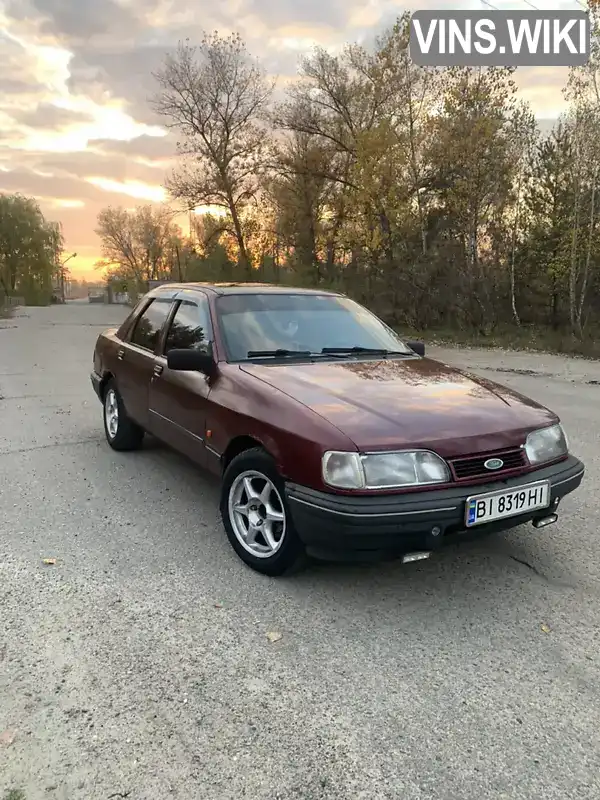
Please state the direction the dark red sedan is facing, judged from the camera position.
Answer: facing the viewer and to the right of the viewer

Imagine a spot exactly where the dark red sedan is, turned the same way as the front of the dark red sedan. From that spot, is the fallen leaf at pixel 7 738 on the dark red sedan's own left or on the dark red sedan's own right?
on the dark red sedan's own right
